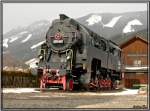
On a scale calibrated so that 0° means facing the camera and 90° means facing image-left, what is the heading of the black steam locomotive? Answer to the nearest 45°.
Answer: approximately 45°

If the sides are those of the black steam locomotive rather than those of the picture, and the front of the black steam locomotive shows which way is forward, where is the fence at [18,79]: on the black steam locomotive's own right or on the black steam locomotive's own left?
on the black steam locomotive's own right
